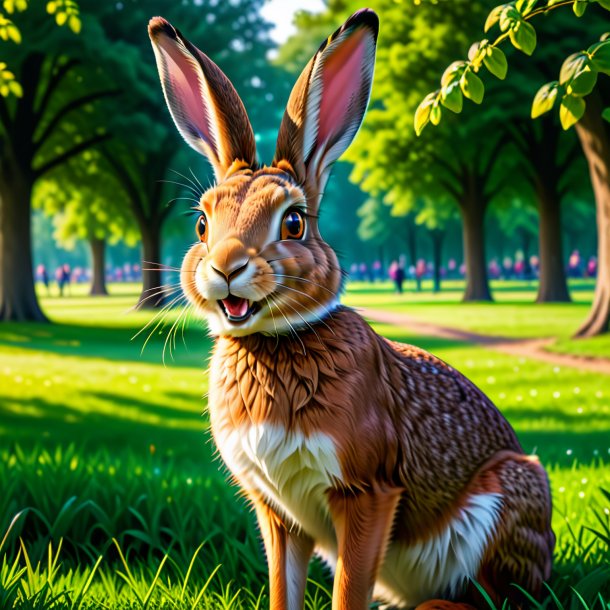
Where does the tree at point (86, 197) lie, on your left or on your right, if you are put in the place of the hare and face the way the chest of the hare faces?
on your right

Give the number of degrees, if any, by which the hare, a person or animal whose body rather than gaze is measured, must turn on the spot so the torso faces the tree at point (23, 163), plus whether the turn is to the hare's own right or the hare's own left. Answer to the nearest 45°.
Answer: approximately 90° to the hare's own right

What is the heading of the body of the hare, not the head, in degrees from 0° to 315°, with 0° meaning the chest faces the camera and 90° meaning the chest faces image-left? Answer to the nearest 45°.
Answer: approximately 45°

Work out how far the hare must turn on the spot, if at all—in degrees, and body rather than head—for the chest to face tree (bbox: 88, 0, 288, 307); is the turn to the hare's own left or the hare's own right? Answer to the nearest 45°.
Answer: approximately 135° to the hare's own right
